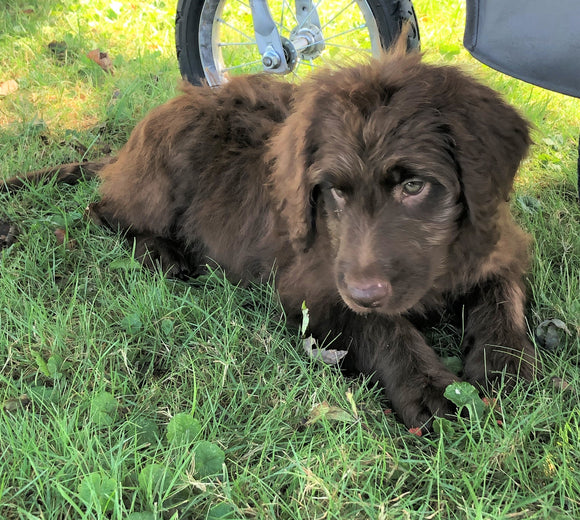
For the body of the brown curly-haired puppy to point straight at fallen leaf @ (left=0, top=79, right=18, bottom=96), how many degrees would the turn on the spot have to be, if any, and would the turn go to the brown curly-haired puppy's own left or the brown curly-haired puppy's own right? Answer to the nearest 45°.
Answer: approximately 180°

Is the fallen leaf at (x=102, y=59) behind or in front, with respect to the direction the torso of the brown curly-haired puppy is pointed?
behind

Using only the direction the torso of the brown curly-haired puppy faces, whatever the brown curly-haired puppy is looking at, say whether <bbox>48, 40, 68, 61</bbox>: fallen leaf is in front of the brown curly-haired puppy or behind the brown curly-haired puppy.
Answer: behind

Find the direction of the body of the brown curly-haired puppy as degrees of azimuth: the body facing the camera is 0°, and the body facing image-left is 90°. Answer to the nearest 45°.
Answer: approximately 315°

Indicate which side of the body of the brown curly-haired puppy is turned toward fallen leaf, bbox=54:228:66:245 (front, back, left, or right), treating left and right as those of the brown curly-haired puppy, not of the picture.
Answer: back
